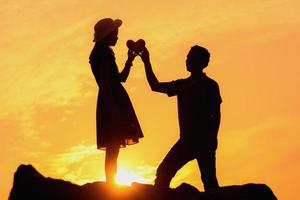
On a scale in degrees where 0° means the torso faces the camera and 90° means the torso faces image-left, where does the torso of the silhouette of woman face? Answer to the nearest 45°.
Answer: approximately 270°

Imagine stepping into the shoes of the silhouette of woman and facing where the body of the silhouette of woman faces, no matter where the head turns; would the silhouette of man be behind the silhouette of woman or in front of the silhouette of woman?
in front
